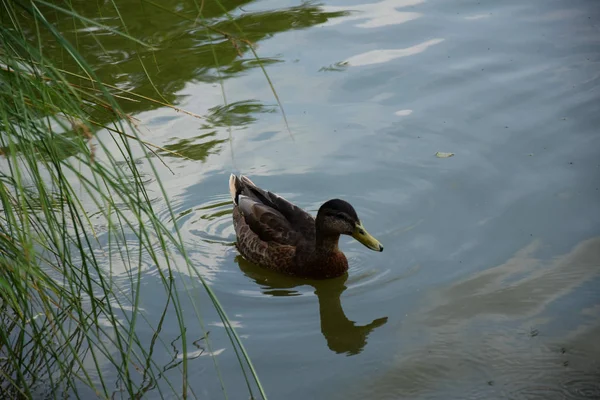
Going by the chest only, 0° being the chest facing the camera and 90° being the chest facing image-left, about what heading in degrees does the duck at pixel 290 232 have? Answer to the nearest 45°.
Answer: approximately 315°
